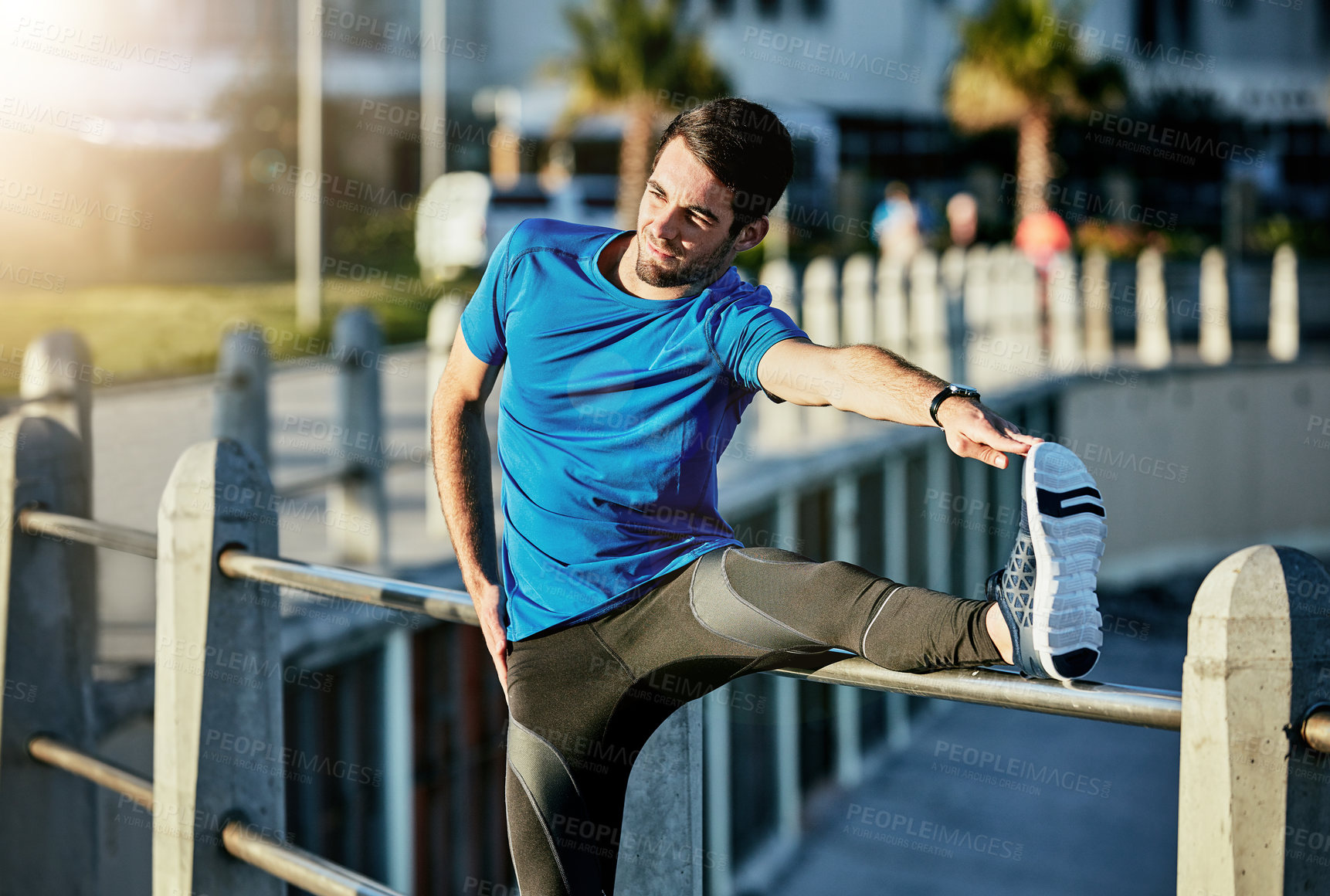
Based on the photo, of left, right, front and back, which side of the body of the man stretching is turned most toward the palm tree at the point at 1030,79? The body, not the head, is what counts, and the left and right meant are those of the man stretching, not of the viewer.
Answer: back

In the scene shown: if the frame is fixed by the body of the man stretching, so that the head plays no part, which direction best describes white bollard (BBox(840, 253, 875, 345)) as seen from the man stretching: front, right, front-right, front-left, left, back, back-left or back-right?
back

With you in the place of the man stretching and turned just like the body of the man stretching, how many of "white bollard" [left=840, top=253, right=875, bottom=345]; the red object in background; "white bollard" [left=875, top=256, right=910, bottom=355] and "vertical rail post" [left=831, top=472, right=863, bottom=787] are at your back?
4

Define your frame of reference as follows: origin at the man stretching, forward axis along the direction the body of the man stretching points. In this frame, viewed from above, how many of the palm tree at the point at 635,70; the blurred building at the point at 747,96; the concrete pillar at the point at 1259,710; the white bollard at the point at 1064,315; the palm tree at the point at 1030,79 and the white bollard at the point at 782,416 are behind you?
5

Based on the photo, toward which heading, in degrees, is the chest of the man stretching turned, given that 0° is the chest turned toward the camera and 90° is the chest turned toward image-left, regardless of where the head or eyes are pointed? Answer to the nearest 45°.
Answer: approximately 0°

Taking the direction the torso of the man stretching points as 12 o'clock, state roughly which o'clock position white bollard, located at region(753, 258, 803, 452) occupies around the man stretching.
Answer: The white bollard is roughly at 6 o'clock from the man stretching.

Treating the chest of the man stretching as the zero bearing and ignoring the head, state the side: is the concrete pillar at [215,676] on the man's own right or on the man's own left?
on the man's own right

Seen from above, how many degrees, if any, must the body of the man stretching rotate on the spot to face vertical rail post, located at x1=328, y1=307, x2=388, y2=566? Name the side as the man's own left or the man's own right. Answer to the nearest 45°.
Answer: approximately 180°

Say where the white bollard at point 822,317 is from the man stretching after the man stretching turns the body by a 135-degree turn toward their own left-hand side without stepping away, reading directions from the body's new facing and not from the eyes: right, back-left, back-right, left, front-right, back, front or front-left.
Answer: front-left

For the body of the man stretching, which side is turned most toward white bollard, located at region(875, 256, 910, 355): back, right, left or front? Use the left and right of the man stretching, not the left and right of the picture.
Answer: back

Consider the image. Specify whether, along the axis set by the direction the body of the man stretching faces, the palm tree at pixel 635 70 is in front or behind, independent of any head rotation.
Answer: behind

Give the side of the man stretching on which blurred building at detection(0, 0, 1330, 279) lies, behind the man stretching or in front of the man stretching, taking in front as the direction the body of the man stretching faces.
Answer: behind

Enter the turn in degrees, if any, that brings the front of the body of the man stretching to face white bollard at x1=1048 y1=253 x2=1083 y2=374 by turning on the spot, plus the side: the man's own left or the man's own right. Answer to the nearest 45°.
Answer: approximately 180°
